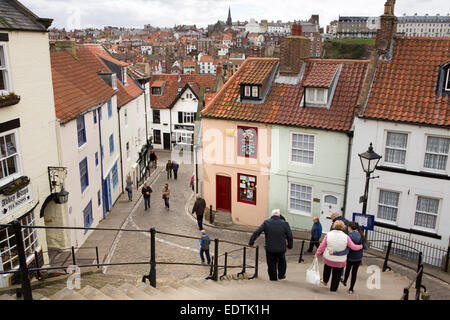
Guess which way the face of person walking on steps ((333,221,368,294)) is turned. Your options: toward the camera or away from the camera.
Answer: away from the camera

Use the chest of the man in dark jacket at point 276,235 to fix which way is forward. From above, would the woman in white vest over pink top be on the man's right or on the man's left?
on the man's right

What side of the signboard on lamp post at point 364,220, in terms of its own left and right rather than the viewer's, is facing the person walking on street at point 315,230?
right

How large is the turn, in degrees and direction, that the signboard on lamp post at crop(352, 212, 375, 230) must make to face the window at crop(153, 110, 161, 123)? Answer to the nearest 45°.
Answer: approximately 90° to its right

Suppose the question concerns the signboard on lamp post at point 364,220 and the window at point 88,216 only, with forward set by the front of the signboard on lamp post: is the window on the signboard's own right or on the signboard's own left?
on the signboard's own right

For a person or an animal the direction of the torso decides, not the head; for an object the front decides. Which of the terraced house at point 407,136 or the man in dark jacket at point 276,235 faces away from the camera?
the man in dark jacket

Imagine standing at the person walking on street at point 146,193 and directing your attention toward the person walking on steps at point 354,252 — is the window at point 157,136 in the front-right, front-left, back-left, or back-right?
back-left

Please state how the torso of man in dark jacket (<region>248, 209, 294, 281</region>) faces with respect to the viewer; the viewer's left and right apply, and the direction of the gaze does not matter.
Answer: facing away from the viewer

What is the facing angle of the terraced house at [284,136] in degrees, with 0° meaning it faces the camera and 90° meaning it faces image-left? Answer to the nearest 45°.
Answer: approximately 45°

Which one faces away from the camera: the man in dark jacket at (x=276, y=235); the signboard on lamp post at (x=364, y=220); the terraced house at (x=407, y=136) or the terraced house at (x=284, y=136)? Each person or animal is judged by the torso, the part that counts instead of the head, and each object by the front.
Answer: the man in dark jacket

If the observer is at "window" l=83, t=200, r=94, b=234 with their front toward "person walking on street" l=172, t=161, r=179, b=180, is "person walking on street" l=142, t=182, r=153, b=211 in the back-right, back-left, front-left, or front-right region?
front-right

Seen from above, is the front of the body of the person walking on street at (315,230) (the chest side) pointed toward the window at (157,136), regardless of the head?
no

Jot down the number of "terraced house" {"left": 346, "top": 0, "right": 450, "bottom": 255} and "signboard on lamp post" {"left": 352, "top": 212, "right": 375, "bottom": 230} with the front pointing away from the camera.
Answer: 0

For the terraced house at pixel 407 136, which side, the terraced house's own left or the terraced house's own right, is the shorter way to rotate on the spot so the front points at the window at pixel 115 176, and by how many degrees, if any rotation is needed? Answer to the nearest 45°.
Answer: approximately 45° to the terraced house's own right
